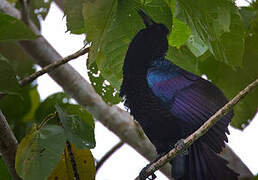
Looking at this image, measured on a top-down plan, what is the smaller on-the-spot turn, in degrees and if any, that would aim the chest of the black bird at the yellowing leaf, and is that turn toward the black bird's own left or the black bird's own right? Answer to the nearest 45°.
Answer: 0° — it already faces it

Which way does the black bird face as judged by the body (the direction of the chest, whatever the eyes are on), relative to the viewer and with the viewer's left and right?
facing to the left of the viewer

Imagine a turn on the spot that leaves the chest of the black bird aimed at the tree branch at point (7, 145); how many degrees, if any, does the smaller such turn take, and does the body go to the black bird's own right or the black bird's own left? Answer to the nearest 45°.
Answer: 0° — it already faces it

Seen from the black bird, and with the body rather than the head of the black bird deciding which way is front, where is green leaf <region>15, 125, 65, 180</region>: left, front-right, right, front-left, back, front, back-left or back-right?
front-left
